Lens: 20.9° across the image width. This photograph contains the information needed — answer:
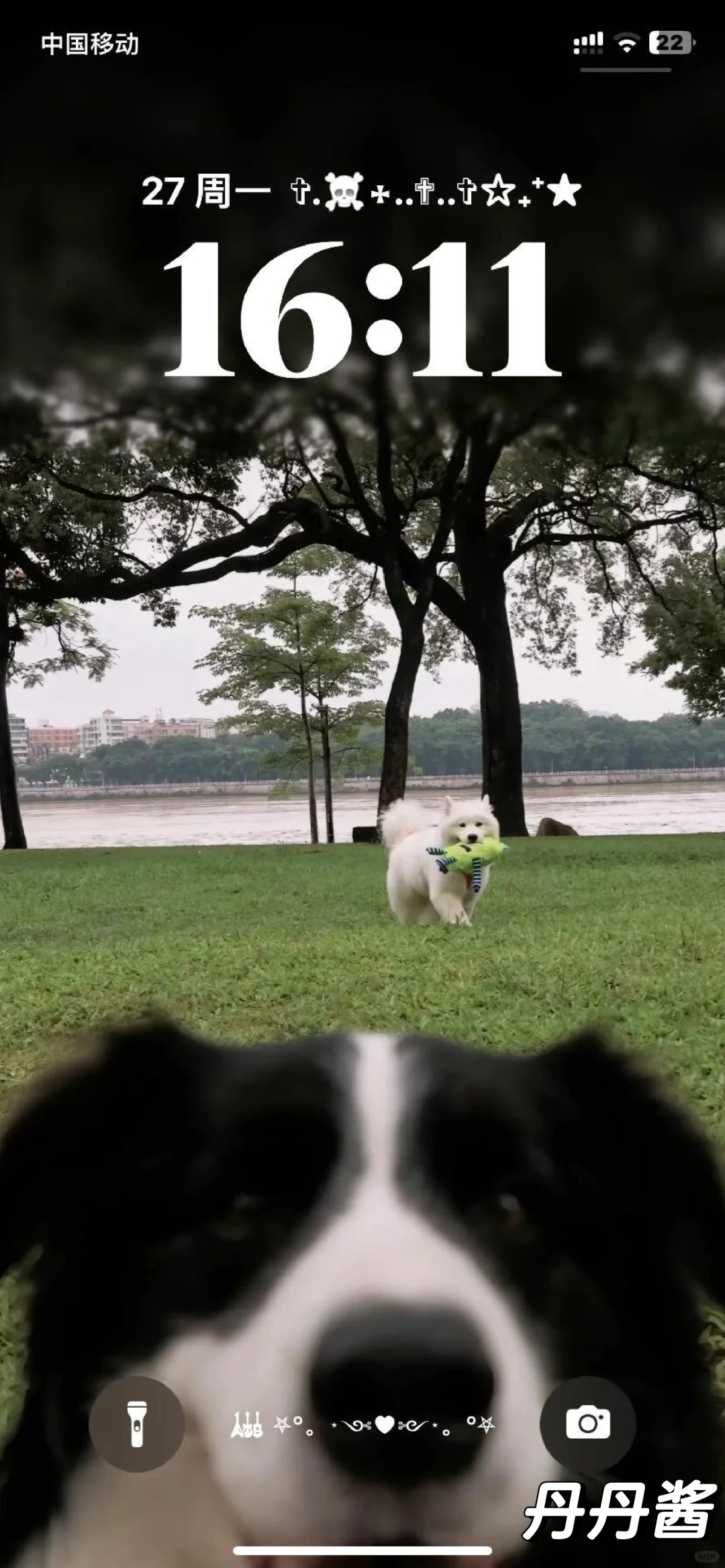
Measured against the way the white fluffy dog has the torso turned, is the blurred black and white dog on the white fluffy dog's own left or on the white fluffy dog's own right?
on the white fluffy dog's own right
